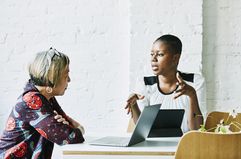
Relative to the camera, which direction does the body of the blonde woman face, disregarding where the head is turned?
to the viewer's right

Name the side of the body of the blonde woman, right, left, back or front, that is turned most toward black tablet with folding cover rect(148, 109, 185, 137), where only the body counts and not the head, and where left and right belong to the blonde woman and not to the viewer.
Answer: front

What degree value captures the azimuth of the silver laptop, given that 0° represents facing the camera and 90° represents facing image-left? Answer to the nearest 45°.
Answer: approximately 135°

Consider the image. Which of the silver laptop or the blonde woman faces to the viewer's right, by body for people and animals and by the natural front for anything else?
the blonde woman

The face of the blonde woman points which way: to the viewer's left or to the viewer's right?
to the viewer's right

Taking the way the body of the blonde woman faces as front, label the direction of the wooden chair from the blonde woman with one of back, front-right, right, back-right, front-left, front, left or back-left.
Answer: front-right

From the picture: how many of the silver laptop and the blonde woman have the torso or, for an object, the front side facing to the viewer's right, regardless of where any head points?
1

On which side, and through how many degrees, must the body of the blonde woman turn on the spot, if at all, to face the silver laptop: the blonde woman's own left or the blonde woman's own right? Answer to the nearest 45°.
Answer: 0° — they already face it
